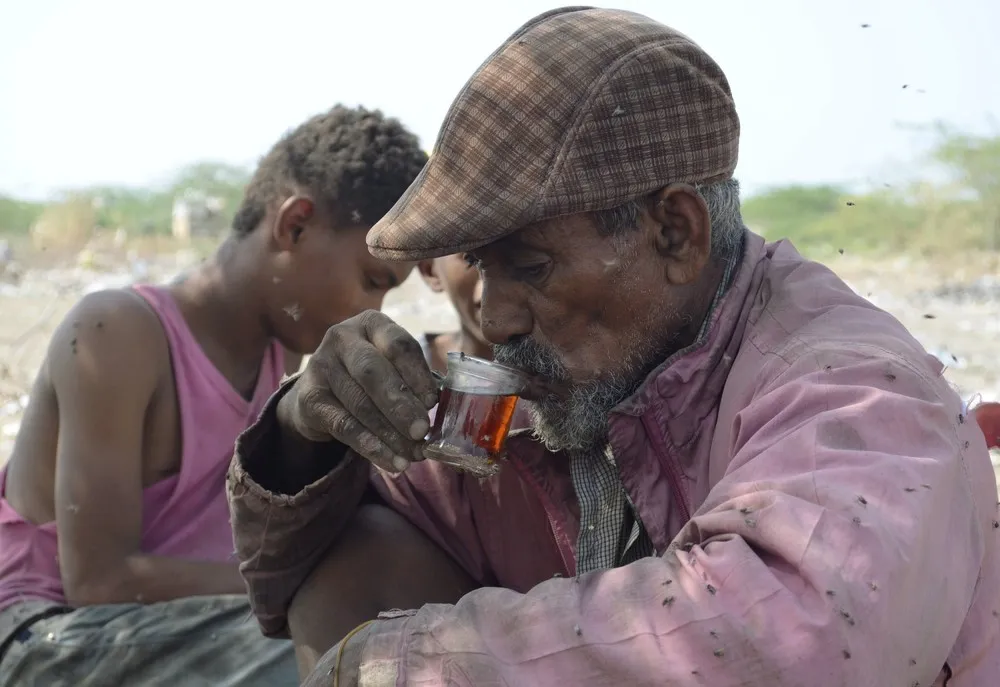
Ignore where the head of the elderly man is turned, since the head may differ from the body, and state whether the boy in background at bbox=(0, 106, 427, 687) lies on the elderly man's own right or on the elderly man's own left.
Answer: on the elderly man's own right

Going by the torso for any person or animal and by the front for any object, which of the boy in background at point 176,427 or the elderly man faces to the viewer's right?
the boy in background

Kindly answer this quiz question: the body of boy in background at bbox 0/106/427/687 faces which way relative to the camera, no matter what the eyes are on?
to the viewer's right

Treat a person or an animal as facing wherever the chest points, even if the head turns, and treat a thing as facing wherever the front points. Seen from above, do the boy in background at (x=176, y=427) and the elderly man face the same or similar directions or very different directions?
very different directions

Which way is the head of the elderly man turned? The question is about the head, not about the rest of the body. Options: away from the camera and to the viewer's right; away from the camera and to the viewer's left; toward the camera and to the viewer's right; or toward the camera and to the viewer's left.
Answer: toward the camera and to the viewer's left

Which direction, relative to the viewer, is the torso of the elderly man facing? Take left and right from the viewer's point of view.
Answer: facing the viewer and to the left of the viewer

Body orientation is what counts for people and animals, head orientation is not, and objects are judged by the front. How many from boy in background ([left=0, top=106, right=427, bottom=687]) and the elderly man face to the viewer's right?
1

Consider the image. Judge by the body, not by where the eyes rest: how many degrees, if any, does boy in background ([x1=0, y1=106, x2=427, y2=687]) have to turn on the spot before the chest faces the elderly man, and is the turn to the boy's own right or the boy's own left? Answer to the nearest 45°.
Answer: approximately 45° to the boy's own right
